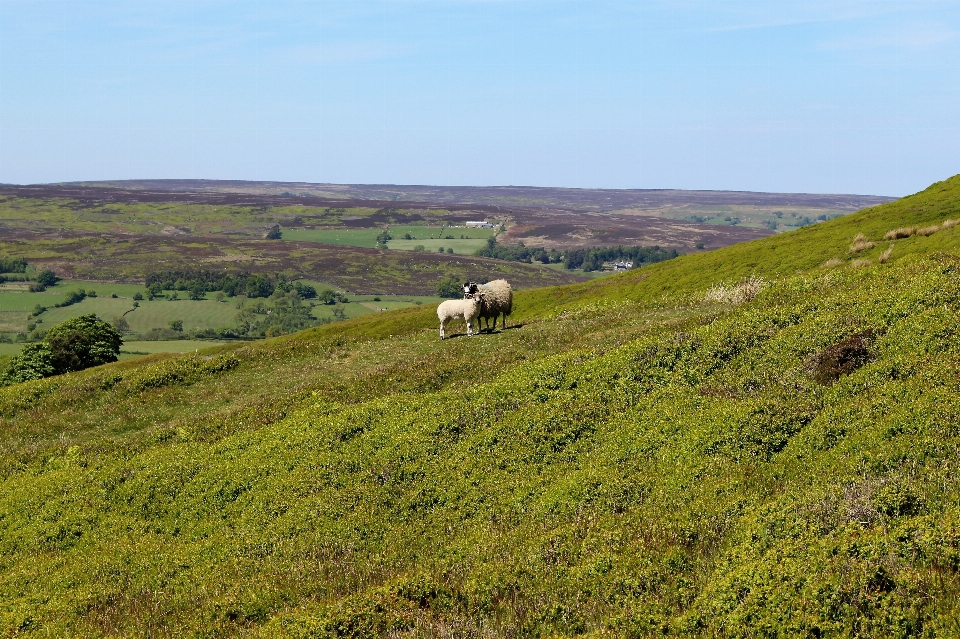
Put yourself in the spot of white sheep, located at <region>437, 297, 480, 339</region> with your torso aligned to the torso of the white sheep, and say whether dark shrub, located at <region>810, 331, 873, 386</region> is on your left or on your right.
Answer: on your right

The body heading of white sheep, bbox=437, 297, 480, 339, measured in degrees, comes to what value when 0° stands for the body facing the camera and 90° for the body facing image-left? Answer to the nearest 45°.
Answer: approximately 270°

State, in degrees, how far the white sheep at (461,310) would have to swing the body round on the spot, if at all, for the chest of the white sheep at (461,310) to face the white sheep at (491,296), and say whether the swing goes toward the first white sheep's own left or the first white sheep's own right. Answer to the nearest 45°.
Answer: approximately 45° to the first white sheep's own left
